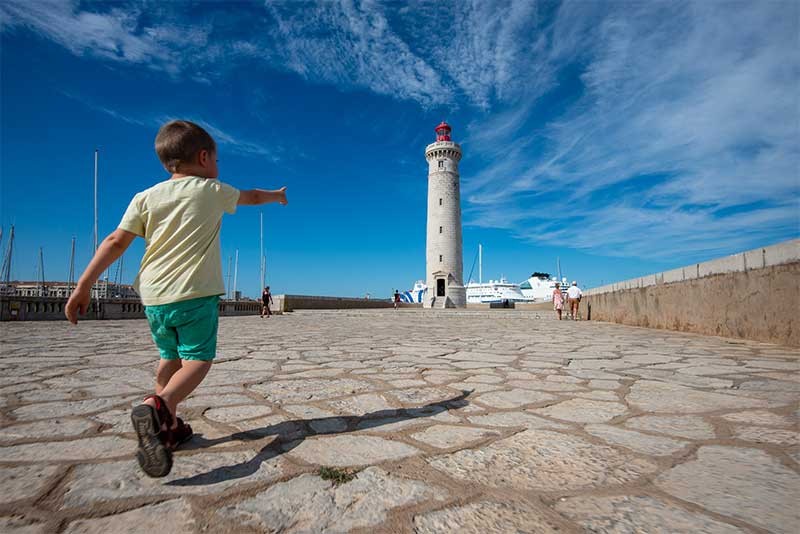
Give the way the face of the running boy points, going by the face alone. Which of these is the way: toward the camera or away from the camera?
away from the camera

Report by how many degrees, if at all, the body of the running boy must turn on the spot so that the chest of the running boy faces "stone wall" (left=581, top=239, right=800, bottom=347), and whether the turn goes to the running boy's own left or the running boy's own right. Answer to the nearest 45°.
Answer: approximately 45° to the running boy's own right

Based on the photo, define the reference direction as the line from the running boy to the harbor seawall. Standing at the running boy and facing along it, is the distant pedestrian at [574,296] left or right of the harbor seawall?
right

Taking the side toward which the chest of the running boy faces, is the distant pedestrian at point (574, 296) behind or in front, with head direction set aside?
in front

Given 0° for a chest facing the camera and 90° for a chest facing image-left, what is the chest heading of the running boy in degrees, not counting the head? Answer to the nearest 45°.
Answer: approximately 225°

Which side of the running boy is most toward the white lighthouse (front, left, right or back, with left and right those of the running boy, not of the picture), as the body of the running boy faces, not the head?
front
